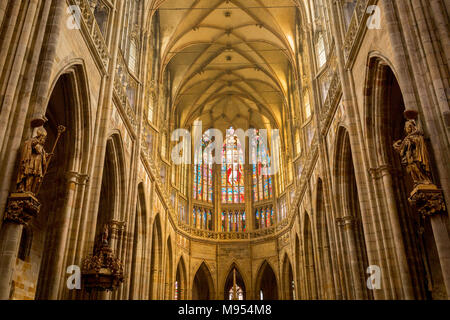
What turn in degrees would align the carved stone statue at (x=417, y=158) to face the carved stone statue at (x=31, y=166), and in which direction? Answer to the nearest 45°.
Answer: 0° — it already faces it

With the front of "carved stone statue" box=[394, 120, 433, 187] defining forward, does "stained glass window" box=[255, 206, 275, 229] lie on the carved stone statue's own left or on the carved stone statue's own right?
on the carved stone statue's own right

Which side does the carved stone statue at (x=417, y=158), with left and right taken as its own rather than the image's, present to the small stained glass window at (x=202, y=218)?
right

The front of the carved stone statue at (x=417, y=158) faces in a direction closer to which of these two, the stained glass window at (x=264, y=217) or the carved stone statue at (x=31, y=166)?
the carved stone statue

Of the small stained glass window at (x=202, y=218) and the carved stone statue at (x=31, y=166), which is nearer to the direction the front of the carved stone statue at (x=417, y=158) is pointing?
the carved stone statue

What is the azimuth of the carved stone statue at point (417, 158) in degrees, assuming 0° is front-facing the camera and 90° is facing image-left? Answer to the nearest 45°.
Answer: approximately 45°
